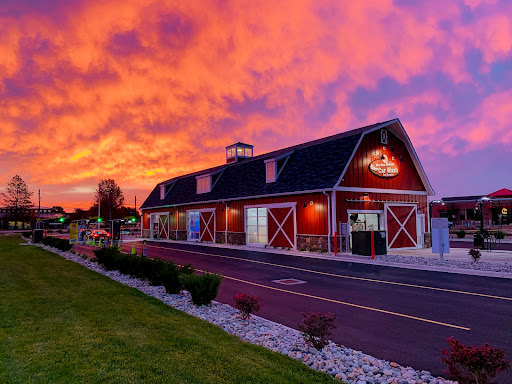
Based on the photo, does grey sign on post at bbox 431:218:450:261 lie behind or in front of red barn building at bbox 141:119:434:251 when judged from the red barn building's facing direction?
in front

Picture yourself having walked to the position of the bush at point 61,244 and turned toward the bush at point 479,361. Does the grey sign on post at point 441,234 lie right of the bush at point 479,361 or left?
left

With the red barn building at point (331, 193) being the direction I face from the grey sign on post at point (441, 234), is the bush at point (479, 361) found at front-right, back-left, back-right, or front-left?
back-left

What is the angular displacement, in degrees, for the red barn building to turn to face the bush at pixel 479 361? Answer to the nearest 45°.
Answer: approximately 45° to its right

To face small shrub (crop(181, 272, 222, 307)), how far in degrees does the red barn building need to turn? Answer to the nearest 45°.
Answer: approximately 45° to its right

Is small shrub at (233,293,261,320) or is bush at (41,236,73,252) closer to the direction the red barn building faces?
the small shrub
